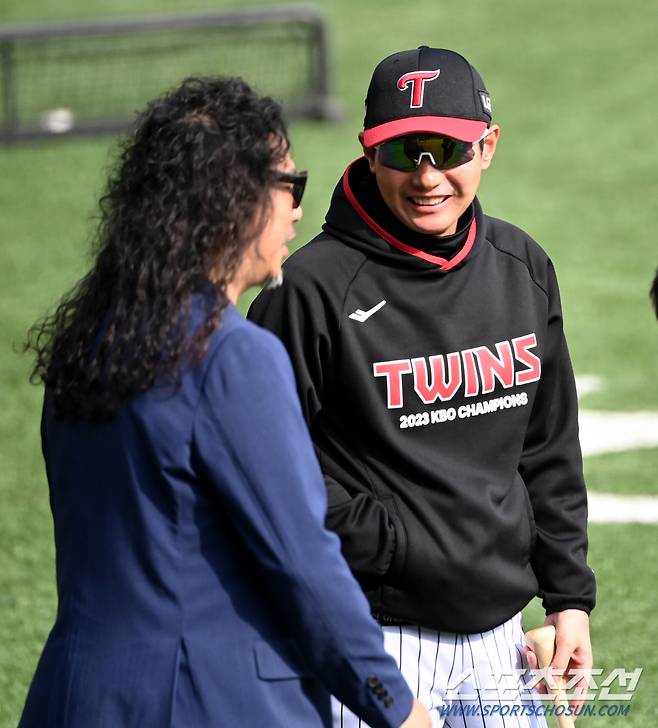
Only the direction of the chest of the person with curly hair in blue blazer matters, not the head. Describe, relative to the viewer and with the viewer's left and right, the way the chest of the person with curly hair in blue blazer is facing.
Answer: facing away from the viewer and to the right of the viewer

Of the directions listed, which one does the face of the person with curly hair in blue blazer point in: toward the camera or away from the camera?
away from the camera

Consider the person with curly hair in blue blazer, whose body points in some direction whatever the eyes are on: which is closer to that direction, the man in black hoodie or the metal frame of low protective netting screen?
the man in black hoodie

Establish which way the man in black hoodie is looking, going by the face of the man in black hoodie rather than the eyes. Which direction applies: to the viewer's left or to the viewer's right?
to the viewer's left

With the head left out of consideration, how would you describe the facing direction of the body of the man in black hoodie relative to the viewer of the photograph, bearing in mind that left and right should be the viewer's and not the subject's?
facing the viewer

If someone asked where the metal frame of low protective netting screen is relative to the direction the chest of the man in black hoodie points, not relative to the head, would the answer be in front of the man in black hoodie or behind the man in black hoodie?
behind

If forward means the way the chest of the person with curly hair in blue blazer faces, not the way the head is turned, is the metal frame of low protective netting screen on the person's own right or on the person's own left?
on the person's own left

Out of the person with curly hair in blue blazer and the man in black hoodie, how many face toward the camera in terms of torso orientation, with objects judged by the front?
1

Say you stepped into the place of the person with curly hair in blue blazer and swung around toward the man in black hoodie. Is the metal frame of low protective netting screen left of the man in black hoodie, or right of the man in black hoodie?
left

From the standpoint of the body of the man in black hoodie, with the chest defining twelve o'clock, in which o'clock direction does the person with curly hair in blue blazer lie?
The person with curly hair in blue blazer is roughly at 1 o'clock from the man in black hoodie.

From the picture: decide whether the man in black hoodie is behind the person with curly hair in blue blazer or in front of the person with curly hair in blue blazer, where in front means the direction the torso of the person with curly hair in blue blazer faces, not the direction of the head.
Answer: in front

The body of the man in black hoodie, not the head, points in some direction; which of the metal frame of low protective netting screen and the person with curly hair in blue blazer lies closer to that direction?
the person with curly hair in blue blazer
